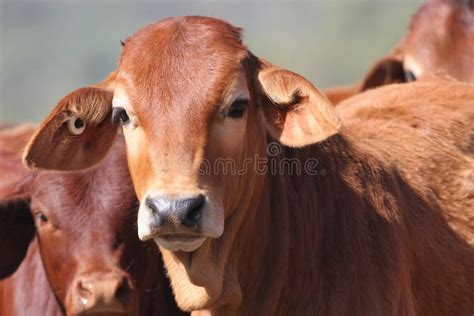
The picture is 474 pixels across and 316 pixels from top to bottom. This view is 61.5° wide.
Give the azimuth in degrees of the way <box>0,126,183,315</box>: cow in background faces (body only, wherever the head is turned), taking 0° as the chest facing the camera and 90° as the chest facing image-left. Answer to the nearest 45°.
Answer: approximately 315°

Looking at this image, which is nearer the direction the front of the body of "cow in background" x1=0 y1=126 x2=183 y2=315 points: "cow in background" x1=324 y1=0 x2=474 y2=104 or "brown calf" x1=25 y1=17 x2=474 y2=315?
the brown calf

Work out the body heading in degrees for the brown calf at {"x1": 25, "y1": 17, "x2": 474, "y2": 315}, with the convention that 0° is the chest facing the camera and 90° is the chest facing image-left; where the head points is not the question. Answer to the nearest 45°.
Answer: approximately 45°
